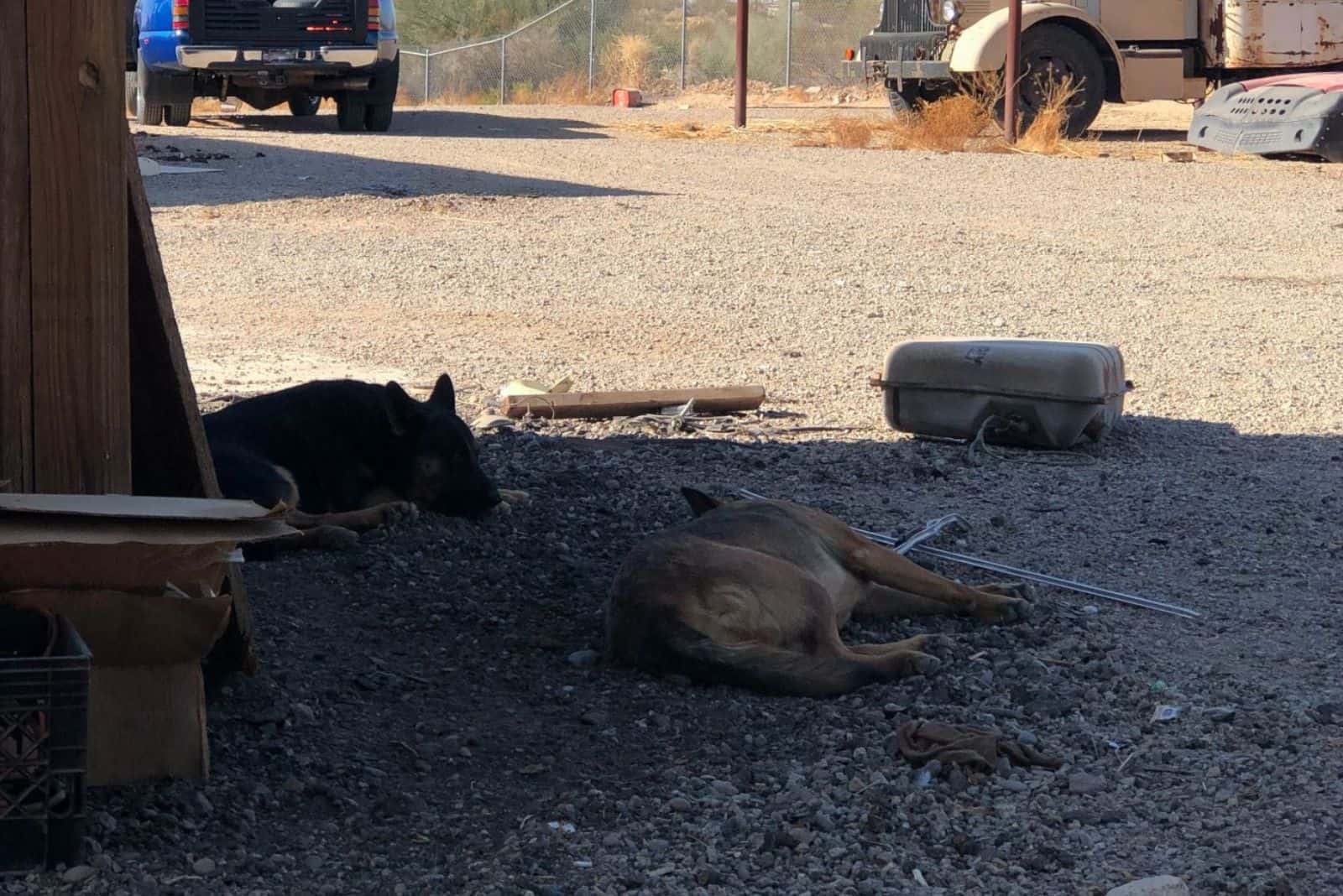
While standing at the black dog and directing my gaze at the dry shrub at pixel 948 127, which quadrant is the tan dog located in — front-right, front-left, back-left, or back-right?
back-right

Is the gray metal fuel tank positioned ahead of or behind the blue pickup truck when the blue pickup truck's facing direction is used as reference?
behind

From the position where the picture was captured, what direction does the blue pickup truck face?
facing away from the viewer

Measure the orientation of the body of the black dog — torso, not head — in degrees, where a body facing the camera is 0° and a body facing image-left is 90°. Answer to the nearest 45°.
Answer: approximately 270°

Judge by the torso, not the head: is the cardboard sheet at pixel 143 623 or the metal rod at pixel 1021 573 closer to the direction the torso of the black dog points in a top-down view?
the metal rod

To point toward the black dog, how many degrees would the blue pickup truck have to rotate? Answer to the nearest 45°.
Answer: approximately 180°

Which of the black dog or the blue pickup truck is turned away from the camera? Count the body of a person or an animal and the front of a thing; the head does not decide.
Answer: the blue pickup truck

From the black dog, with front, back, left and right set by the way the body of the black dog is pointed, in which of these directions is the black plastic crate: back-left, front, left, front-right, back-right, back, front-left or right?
right

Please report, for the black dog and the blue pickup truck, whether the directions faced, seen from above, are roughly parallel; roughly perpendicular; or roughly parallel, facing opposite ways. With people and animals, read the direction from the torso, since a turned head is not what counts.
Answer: roughly perpendicular
